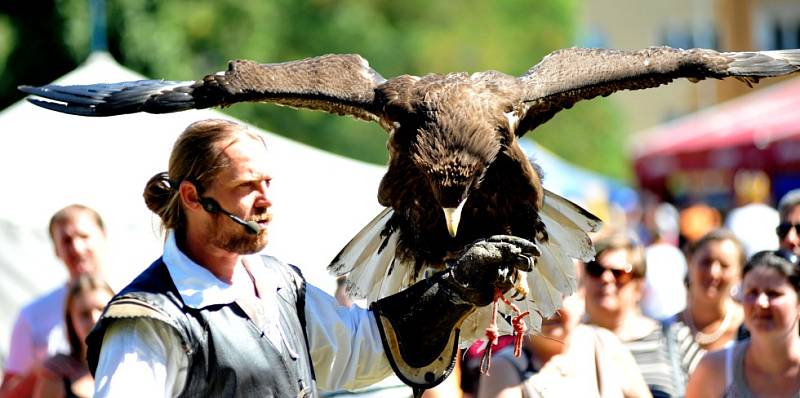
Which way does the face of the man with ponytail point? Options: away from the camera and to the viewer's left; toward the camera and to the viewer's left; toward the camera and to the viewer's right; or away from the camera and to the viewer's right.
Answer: toward the camera and to the viewer's right

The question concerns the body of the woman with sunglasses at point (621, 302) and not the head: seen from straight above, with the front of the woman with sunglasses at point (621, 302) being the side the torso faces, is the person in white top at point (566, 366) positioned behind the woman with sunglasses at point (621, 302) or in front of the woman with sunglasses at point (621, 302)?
in front

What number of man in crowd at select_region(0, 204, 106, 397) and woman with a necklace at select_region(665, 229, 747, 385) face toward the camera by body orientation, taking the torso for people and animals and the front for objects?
2

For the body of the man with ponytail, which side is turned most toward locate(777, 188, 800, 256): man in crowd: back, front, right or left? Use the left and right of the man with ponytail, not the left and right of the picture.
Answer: left

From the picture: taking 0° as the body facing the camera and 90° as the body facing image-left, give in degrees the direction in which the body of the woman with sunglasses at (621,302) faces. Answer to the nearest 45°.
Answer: approximately 45°

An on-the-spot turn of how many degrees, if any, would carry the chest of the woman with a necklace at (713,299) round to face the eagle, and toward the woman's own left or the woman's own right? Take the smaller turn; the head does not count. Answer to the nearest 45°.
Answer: approximately 45° to the woman's own right

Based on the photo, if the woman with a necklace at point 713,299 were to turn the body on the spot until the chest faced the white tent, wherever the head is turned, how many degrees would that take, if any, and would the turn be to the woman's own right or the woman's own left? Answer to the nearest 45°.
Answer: approximately 90° to the woman's own right

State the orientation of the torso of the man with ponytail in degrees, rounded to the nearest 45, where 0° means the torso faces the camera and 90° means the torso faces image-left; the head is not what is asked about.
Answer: approximately 315°

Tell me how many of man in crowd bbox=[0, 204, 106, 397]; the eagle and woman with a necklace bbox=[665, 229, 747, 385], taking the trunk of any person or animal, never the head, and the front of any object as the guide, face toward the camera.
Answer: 3
